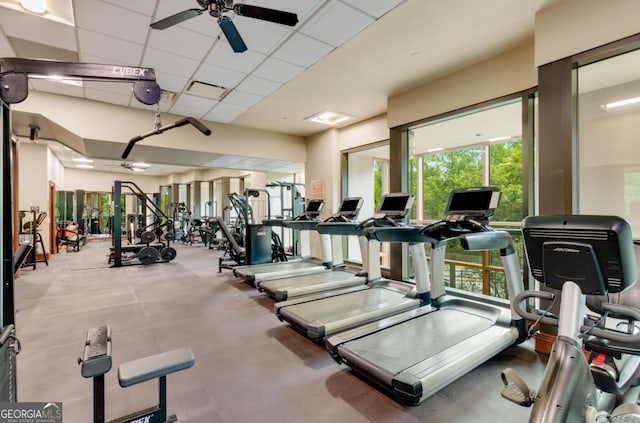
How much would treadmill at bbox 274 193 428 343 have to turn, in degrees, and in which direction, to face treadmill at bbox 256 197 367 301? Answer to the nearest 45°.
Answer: approximately 90° to its left

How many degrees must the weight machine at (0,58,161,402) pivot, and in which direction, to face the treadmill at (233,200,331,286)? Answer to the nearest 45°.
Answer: approximately 45° to its left

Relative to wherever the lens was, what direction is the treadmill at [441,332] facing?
facing away from the viewer and to the right of the viewer

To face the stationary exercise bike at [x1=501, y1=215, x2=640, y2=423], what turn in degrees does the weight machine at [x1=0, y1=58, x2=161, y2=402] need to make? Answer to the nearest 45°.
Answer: approximately 45° to its right

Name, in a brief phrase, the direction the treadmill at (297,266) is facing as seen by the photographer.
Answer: facing away from the viewer and to the right of the viewer

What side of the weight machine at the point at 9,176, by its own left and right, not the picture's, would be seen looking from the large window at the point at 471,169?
front

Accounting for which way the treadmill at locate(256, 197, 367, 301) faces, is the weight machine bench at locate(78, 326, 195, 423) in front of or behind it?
behind

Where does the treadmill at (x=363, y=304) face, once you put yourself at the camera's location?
facing away from the viewer and to the right of the viewer

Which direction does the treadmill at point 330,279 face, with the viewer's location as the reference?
facing away from the viewer and to the right of the viewer

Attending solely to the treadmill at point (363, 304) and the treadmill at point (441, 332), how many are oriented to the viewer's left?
0

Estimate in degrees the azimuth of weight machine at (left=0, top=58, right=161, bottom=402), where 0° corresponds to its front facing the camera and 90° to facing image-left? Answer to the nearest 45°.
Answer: approximately 270°
